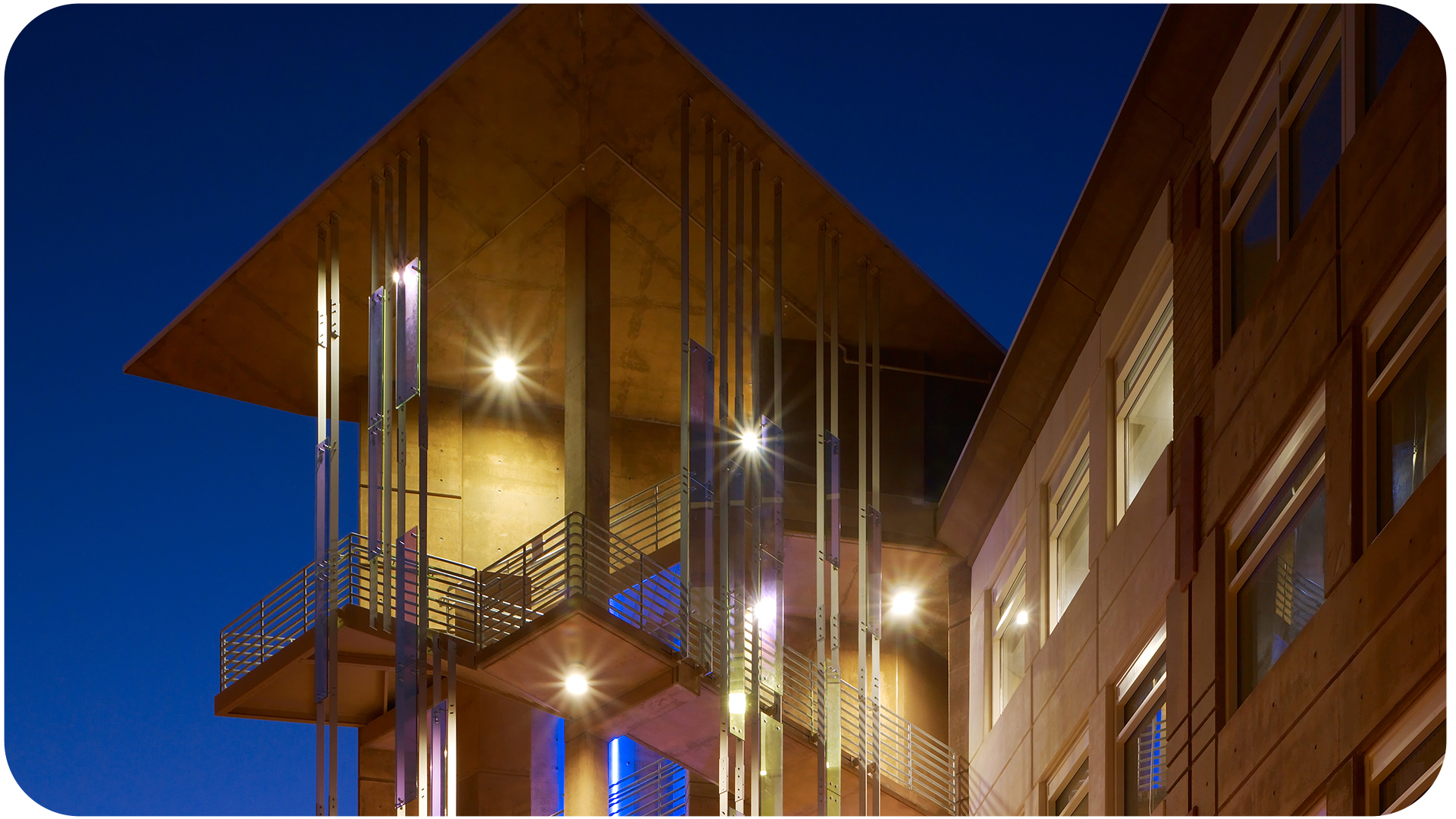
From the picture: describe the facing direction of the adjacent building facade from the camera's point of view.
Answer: facing the viewer and to the left of the viewer
